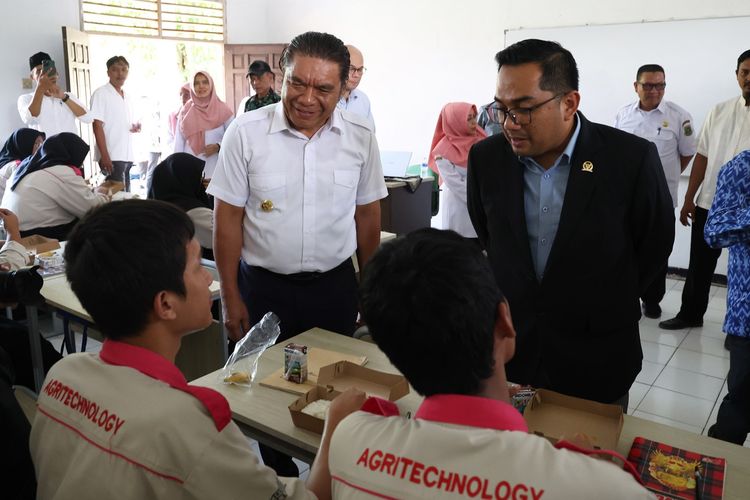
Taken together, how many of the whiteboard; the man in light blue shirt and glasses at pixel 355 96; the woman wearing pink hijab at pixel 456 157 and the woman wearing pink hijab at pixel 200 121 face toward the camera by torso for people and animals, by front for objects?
3

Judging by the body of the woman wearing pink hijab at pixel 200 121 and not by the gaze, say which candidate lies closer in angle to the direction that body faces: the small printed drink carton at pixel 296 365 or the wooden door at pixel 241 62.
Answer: the small printed drink carton

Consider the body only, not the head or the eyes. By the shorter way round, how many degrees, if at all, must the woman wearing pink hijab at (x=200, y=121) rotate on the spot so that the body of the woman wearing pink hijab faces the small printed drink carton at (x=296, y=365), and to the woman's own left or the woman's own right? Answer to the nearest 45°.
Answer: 0° — they already face it

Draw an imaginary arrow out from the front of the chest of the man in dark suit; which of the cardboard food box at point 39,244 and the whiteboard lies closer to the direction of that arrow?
the cardboard food box

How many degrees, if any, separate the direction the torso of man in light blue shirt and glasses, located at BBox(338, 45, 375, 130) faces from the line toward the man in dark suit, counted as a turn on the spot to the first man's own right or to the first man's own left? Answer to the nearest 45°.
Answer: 0° — they already face them

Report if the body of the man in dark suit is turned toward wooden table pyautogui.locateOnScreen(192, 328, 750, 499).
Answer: yes

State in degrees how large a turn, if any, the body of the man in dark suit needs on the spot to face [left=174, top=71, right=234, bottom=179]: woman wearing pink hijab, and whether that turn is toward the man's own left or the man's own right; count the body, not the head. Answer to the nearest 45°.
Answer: approximately 90° to the man's own right

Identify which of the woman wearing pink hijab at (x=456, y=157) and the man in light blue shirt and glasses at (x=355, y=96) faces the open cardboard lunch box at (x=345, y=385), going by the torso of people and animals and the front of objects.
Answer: the man in light blue shirt and glasses

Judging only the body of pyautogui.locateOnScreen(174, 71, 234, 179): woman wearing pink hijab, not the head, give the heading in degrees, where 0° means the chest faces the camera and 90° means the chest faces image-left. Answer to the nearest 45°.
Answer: approximately 0°

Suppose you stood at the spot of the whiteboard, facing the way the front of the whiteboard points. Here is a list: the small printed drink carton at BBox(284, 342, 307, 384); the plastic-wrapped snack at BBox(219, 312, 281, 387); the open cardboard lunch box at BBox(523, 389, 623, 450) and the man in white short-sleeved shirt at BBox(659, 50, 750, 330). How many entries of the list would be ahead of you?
4
